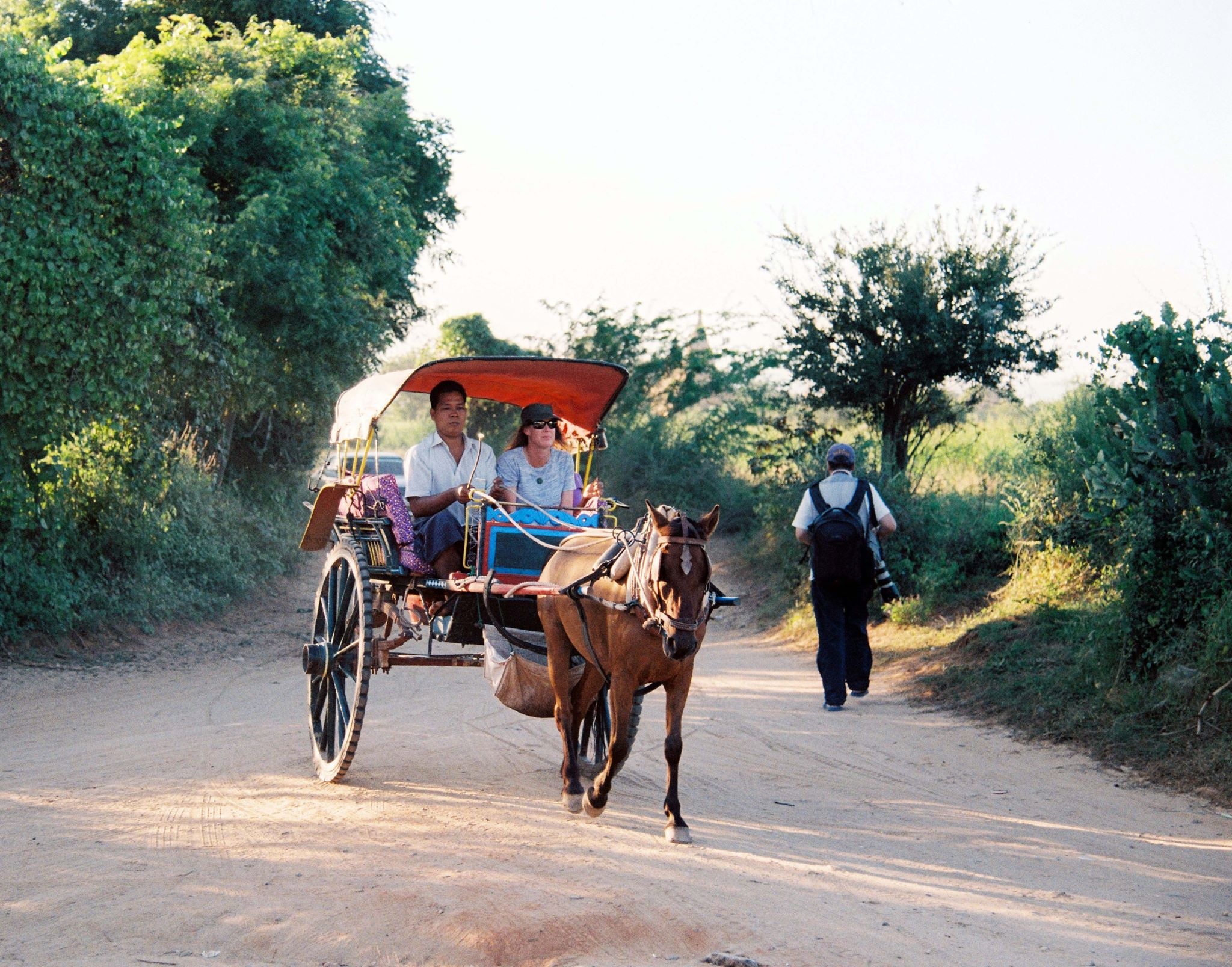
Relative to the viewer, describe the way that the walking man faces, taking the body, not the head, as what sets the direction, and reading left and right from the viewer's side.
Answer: facing away from the viewer

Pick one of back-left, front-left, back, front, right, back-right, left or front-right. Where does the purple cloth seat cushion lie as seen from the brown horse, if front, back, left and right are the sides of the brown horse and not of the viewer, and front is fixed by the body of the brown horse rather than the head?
back

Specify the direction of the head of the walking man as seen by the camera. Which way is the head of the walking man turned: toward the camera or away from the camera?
away from the camera

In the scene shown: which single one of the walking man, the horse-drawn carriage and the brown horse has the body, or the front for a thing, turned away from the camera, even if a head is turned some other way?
the walking man

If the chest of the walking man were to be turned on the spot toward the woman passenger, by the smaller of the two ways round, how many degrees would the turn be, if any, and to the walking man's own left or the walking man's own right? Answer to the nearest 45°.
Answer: approximately 135° to the walking man's own left

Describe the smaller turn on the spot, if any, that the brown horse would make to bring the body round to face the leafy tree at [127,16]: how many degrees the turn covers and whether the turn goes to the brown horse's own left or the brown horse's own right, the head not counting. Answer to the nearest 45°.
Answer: approximately 180°

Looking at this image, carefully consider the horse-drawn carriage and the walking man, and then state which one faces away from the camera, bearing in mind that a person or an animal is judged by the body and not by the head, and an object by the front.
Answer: the walking man

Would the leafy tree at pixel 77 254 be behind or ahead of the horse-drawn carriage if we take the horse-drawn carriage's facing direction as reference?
behind

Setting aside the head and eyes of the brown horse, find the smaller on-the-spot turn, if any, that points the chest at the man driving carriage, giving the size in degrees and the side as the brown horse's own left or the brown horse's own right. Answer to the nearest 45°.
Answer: approximately 180°

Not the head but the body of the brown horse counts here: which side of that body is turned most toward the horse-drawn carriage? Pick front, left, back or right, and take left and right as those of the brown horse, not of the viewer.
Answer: back

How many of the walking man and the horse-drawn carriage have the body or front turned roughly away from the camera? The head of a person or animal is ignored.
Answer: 1

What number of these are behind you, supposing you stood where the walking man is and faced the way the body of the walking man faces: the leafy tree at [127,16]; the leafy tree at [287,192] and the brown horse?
1
